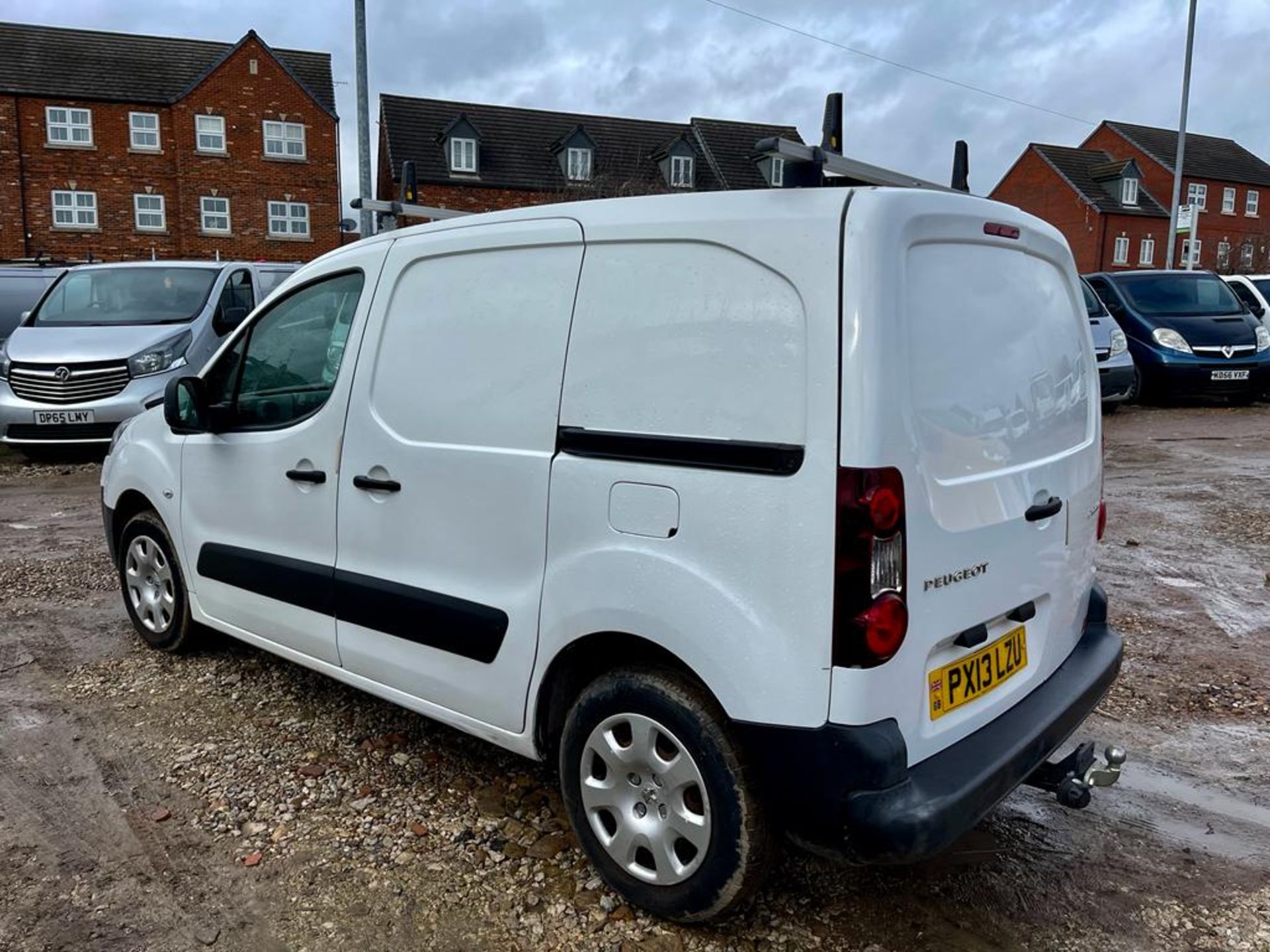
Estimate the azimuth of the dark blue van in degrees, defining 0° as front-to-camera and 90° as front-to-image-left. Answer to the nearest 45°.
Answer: approximately 315°

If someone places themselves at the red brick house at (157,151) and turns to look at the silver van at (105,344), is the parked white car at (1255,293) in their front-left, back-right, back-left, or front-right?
front-left

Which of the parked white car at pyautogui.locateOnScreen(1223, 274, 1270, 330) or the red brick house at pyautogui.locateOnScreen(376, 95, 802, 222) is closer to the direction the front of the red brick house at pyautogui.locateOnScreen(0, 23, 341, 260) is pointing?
the parked white car

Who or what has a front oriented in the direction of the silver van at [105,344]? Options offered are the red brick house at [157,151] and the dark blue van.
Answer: the red brick house

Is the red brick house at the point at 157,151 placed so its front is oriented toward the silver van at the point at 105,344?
yes

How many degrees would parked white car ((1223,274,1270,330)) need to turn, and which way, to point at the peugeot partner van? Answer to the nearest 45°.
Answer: approximately 45° to its right

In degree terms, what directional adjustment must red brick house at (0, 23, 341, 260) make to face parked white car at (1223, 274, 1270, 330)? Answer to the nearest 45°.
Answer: approximately 45° to its left

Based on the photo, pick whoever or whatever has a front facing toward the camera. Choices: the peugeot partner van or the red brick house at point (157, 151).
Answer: the red brick house

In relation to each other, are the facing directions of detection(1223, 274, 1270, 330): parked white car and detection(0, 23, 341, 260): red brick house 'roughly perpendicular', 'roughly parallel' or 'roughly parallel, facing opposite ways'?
roughly parallel

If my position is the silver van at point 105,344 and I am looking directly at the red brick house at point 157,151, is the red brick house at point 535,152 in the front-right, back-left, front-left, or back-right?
front-right

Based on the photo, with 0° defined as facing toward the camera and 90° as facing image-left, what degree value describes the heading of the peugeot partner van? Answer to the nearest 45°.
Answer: approximately 135°

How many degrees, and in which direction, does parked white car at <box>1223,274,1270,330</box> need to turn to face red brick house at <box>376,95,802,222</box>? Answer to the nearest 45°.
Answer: approximately 180°

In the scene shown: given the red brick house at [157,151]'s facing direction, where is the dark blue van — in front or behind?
in front

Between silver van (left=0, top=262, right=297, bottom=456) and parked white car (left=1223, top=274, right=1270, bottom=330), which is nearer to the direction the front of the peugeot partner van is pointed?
the silver van

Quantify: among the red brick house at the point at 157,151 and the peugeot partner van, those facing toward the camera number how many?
1

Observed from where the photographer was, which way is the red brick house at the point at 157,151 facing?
facing the viewer

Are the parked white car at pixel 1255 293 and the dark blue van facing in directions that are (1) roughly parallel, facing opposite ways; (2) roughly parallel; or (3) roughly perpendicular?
roughly parallel

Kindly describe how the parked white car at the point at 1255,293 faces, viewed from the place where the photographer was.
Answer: facing the viewer and to the right of the viewer
